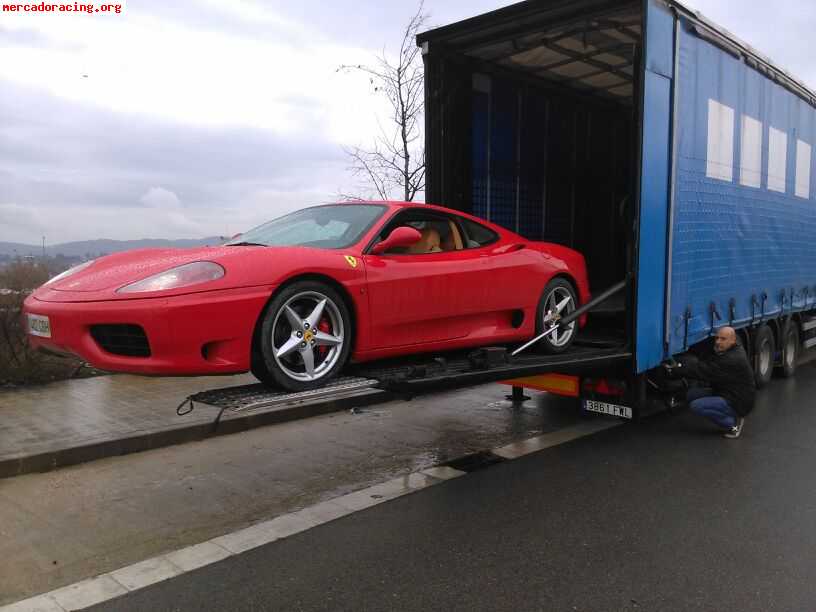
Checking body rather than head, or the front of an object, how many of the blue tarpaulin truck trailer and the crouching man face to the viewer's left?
1

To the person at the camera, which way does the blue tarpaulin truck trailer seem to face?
facing away from the viewer and to the right of the viewer

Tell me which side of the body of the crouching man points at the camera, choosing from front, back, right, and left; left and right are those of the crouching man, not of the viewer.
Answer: left

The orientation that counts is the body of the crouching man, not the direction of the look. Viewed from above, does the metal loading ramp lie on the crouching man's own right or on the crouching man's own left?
on the crouching man's own left

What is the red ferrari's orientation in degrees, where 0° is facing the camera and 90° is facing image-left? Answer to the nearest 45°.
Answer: approximately 45°

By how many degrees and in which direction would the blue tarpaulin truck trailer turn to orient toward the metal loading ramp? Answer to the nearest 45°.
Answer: approximately 180°

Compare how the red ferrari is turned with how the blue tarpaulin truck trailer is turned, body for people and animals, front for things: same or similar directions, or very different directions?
very different directions

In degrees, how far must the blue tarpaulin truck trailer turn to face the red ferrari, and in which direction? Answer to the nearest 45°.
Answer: approximately 180°

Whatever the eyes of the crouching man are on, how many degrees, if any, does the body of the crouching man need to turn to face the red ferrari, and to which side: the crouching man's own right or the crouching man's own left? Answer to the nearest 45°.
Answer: approximately 45° to the crouching man's own left
